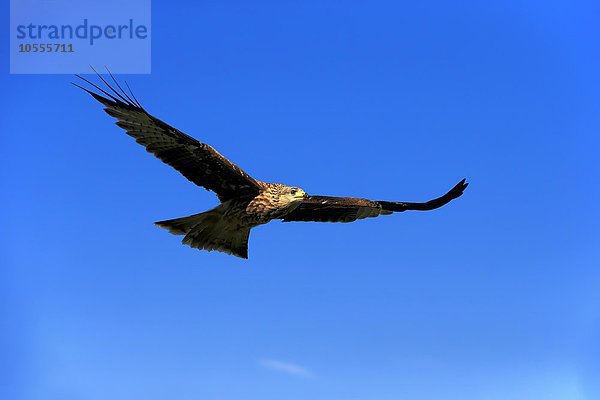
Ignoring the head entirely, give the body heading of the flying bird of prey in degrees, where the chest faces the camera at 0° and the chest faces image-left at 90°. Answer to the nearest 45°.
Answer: approximately 315°
